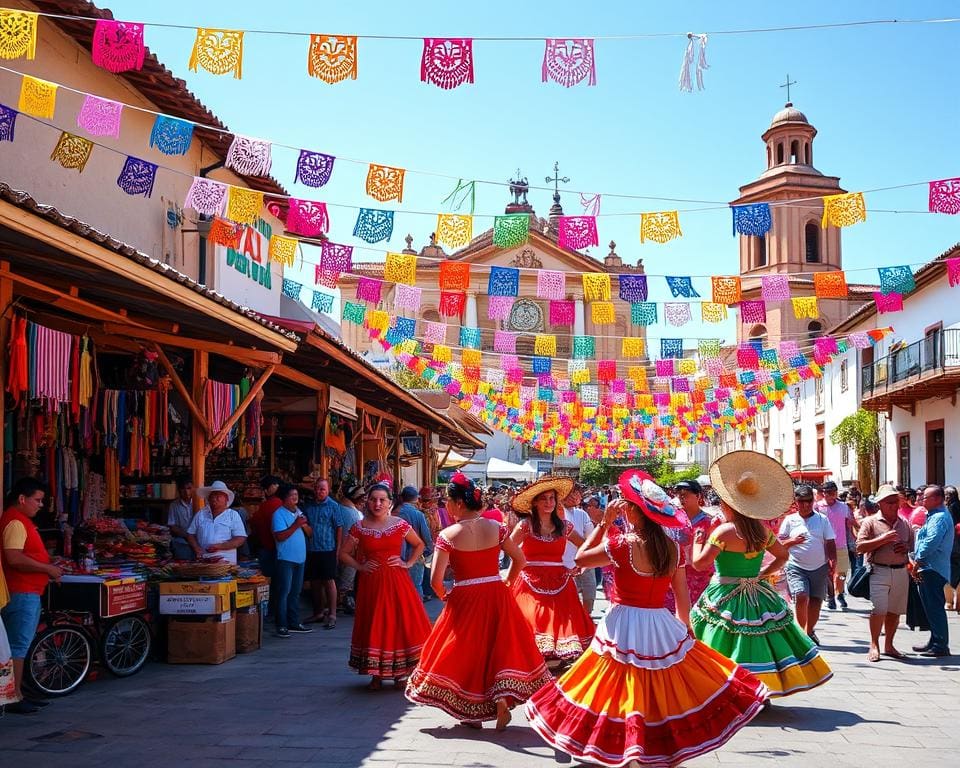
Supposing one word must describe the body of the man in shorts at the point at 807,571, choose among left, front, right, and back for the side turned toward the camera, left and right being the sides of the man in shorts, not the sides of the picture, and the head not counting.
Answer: front

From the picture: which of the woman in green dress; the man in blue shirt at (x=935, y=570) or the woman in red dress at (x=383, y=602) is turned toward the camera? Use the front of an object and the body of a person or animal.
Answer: the woman in red dress

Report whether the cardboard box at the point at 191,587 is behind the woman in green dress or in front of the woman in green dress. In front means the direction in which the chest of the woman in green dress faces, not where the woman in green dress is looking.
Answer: in front

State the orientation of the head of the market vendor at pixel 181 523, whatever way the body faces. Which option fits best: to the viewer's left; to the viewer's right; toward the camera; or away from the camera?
toward the camera

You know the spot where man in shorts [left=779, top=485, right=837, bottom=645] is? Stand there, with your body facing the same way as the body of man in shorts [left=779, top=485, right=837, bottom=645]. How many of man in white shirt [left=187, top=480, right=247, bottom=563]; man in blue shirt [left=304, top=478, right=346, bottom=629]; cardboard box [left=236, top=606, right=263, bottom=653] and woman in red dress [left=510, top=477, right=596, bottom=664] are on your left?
0

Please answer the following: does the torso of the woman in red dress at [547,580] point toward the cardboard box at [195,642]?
no

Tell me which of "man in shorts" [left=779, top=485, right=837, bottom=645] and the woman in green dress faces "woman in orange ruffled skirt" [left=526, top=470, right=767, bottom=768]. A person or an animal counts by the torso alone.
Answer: the man in shorts

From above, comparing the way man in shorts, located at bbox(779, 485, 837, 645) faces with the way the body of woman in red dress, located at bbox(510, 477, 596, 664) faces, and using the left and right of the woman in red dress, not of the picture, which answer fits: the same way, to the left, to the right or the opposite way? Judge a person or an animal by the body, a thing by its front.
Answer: the same way

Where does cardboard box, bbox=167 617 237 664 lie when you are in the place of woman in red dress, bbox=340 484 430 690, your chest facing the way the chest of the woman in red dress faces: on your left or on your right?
on your right

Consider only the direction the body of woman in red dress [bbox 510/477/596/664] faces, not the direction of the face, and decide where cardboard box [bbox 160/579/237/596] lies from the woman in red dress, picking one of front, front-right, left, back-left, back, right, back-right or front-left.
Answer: right

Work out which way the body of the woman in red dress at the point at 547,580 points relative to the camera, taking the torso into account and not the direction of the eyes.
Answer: toward the camera

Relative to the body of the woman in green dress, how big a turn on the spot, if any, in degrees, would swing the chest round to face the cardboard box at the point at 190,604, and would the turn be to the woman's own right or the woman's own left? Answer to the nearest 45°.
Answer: approximately 45° to the woman's own left

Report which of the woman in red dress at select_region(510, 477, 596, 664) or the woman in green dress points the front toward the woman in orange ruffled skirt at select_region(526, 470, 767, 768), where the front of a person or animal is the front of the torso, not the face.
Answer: the woman in red dress

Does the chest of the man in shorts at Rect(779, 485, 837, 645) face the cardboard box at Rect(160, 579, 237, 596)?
no

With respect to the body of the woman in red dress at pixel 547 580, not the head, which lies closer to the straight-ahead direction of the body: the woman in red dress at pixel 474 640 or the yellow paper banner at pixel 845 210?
the woman in red dress

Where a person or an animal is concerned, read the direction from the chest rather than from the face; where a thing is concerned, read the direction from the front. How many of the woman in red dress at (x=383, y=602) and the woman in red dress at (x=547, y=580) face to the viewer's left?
0

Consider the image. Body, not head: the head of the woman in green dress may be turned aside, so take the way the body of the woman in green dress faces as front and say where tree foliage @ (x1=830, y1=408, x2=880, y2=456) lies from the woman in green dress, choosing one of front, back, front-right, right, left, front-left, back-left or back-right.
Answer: front-right

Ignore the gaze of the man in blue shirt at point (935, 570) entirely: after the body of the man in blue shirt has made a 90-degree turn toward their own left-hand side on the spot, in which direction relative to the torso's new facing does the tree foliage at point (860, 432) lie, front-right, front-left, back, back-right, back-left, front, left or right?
back

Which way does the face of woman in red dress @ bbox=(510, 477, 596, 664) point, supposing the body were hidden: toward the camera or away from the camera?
toward the camera

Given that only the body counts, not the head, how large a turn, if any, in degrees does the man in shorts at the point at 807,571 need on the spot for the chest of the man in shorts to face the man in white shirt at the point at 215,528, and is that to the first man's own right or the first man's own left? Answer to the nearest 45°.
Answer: approximately 90° to the first man's own right

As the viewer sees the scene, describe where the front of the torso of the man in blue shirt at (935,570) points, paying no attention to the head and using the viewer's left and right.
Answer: facing to the left of the viewer
